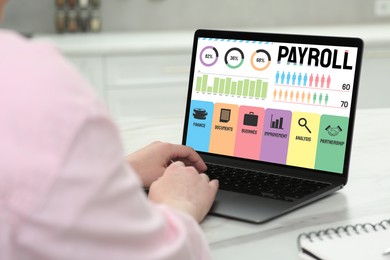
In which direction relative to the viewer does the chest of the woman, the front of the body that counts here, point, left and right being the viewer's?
facing away from the viewer and to the right of the viewer

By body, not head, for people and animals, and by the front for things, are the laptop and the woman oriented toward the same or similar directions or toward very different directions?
very different directions

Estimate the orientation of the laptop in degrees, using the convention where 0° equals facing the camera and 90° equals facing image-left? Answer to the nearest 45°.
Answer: approximately 45°
